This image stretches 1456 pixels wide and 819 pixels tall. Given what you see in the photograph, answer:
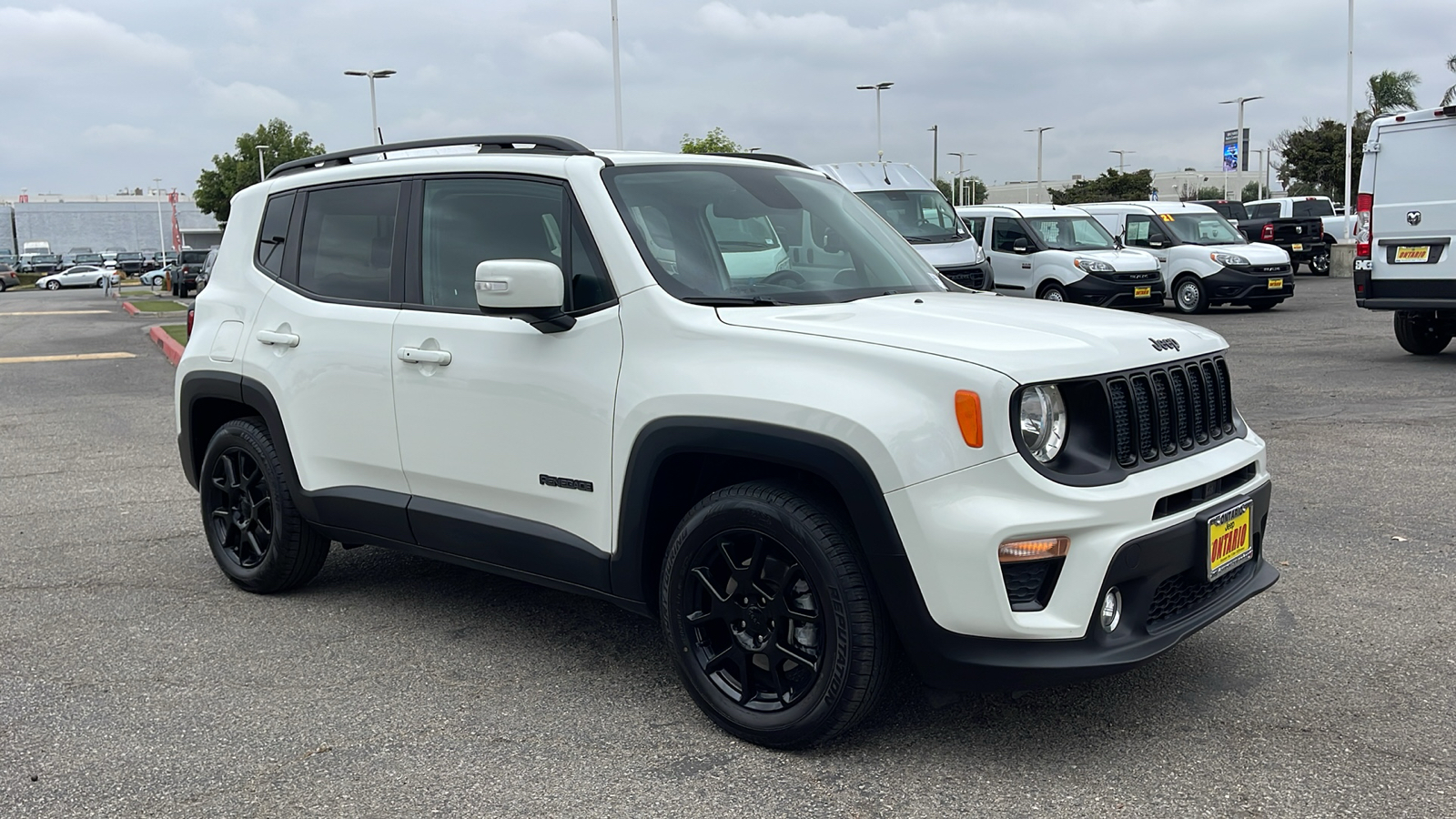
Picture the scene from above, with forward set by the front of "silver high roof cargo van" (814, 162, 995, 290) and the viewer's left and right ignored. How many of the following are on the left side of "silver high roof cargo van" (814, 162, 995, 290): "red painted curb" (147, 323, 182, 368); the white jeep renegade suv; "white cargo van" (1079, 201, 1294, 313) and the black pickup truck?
2

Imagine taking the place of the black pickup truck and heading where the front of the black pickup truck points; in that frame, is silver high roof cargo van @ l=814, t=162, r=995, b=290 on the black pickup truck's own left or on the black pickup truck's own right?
on the black pickup truck's own left

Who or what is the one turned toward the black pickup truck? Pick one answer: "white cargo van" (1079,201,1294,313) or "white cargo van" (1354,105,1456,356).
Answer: "white cargo van" (1354,105,1456,356)

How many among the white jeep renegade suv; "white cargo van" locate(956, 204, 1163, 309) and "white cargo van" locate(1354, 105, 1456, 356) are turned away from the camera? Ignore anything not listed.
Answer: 1

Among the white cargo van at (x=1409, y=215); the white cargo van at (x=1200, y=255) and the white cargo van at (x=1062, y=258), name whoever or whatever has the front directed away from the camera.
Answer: the white cargo van at (x=1409, y=215)

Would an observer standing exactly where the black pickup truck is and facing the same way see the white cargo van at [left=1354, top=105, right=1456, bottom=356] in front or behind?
behind

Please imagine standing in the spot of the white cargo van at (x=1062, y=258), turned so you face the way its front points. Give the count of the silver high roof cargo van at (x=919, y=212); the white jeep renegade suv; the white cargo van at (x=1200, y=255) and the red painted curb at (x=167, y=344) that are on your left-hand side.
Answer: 1

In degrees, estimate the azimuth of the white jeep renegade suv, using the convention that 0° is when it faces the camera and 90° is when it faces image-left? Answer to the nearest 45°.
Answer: approximately 315°

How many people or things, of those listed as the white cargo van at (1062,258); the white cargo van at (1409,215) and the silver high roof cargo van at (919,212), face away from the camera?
1

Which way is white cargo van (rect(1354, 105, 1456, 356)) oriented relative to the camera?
away from the camera

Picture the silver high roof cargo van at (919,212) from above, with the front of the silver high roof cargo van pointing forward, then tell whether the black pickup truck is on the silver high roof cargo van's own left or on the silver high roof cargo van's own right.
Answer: on the silver high roof cargo van's own left

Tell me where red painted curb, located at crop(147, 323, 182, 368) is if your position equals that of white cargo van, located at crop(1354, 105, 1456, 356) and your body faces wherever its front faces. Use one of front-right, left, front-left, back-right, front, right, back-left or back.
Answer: left

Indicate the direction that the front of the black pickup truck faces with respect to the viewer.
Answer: facing away from the viewer and to the left of the viewer

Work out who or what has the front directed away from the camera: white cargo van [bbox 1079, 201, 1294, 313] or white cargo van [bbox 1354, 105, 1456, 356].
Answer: white cargo van [bbox 1354, 105, 1456, 356]

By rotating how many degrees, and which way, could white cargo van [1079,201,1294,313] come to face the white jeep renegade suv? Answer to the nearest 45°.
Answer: approximately 45° to its right

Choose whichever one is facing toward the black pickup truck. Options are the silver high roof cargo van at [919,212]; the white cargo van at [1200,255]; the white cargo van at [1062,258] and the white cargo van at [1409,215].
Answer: the white cargo van at [1409,215]
